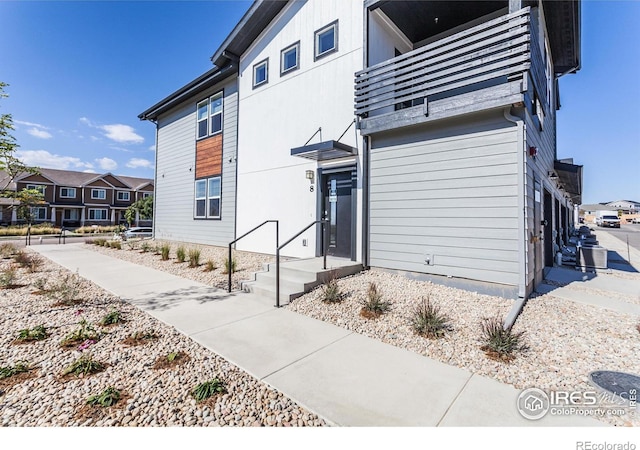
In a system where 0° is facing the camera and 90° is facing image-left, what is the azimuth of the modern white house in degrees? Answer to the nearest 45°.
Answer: approximately 45°

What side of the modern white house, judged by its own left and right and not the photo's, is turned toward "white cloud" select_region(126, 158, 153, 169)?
right

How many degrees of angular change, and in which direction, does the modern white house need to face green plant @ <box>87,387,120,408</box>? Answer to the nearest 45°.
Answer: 0° — it already faces it

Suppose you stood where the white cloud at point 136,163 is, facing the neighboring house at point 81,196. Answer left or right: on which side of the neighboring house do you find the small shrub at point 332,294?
left

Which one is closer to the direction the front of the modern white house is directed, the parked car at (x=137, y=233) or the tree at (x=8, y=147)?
the tree

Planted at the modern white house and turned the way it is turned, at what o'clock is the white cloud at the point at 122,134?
The white cloud is roughly at 3 o'clock from the modern white house.

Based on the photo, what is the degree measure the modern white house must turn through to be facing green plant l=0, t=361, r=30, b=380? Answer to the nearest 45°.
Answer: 0° — it already faces it

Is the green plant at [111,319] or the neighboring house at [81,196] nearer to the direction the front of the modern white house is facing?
the green plant

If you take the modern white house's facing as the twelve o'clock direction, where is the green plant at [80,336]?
The green plant is roughly at 12 o'clock from the modern white house.

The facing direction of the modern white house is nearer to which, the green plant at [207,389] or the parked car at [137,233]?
the green plant

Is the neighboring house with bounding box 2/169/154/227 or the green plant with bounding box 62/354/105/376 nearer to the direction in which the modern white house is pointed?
the green plant
